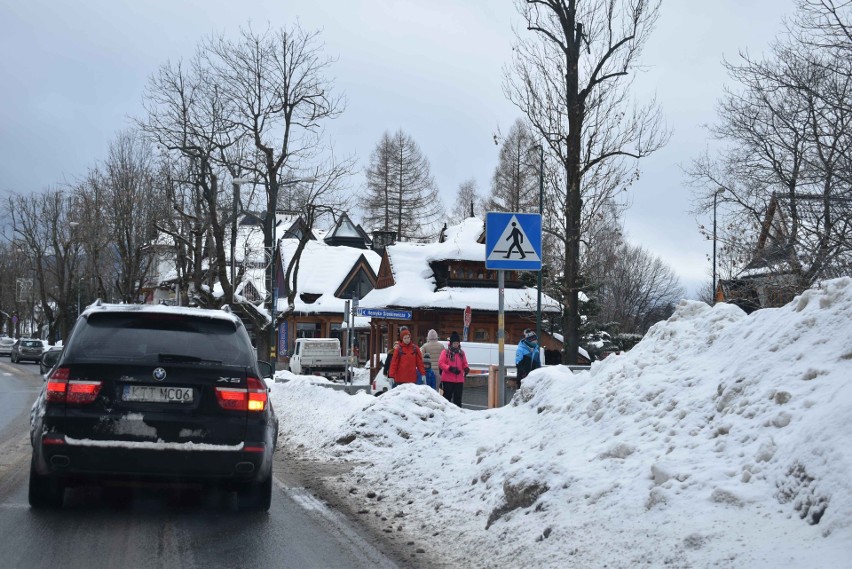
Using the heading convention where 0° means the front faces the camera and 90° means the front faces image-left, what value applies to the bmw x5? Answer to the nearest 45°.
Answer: approximately 180°

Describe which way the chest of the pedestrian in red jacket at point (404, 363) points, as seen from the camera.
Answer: toward the camera

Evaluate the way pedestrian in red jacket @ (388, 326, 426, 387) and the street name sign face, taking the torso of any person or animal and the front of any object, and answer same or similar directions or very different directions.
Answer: same or similar directions

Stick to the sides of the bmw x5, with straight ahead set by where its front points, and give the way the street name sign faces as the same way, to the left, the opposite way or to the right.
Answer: the opposite way

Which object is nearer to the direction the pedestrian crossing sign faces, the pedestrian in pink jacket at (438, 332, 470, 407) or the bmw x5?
the bmw x5

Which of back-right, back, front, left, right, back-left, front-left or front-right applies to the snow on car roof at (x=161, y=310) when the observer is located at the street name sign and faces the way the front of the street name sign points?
front

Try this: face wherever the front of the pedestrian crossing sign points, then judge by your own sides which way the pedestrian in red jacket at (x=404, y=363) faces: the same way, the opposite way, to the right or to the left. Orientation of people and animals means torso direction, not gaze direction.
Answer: the same way

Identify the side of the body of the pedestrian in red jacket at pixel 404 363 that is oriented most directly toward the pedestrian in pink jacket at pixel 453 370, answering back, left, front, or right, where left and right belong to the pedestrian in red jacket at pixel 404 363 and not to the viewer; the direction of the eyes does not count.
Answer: left

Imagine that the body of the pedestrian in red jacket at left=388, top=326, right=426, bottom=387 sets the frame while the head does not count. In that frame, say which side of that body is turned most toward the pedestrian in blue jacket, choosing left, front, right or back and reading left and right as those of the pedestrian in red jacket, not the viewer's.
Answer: left

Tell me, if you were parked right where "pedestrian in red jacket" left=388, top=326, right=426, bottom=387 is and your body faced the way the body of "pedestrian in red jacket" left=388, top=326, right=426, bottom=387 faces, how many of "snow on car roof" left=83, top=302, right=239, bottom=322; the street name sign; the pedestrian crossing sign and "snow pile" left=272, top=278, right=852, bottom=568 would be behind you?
1

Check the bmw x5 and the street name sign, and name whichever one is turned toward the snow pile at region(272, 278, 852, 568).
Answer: the street name sign

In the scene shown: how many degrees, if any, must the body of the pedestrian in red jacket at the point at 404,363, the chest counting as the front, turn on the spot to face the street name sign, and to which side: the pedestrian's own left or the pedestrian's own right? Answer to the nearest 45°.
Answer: approximately 180°

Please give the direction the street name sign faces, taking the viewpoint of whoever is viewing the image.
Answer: facing the viewer

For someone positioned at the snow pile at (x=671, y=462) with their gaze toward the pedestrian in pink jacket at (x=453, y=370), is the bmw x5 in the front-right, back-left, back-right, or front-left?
front-left

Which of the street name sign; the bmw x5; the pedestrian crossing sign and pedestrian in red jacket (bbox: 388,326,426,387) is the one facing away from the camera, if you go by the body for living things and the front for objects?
the bmw x5

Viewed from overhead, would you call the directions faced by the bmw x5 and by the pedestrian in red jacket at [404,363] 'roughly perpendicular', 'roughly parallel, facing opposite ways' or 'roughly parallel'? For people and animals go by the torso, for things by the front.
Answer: roughly parallel, facing opposite ways
